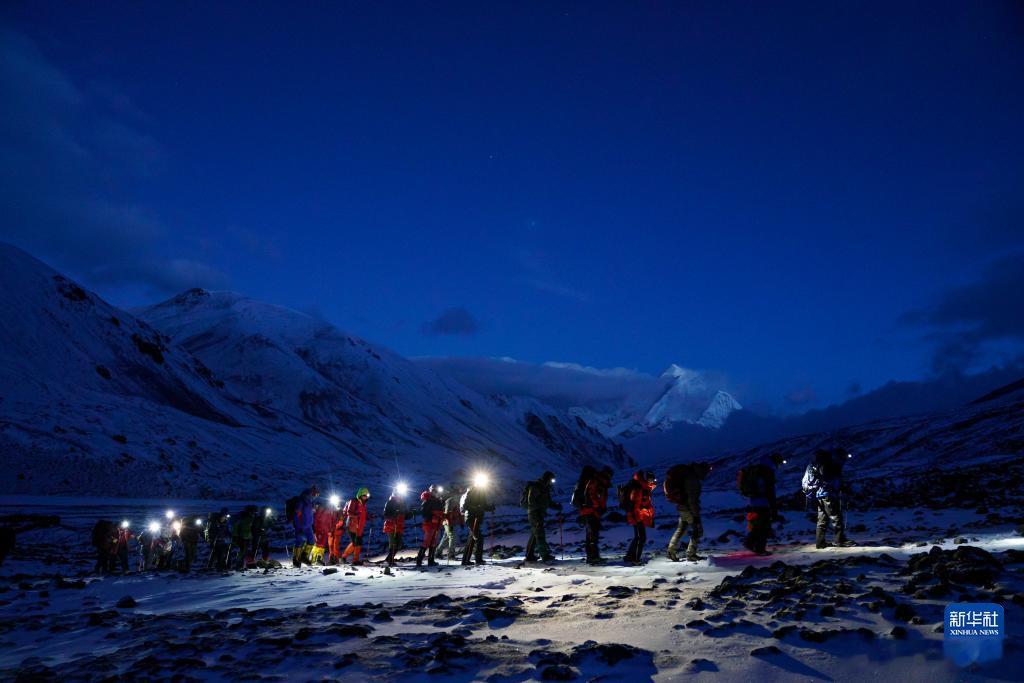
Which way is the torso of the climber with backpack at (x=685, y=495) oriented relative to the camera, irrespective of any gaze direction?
to the viewer's right

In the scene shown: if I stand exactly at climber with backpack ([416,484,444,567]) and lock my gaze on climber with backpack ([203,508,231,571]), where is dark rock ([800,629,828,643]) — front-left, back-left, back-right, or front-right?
back-left

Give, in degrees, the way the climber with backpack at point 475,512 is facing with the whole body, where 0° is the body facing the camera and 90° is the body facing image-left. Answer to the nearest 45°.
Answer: approximately 315°

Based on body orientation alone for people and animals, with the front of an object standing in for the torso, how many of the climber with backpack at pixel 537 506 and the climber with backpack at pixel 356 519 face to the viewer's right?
2

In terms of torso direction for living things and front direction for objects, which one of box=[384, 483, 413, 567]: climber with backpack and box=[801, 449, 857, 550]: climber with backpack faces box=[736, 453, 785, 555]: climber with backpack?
box=[384, 483, 413, 567]: climber with backpack

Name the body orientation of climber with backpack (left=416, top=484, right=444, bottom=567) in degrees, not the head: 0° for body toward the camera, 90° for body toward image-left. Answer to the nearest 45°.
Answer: approximately 270°

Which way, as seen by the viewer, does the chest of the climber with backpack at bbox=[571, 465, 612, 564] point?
to the viewer's right

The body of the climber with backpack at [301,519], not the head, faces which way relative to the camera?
to the viewer's right

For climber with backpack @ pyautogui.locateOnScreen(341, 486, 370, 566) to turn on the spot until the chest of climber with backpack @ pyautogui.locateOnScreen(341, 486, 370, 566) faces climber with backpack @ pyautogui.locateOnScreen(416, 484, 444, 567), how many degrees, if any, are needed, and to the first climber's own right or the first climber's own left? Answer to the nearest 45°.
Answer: approximately 45° to the first climber's own right

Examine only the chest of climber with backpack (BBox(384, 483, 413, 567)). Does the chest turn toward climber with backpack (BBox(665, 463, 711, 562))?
yes

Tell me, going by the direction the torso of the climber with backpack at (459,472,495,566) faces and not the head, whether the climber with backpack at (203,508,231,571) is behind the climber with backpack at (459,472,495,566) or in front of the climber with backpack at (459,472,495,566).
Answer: behind

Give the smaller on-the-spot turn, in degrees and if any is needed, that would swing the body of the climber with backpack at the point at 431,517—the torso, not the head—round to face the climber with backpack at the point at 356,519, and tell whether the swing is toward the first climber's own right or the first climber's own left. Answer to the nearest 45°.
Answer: approximately 135° to the first climber's own left

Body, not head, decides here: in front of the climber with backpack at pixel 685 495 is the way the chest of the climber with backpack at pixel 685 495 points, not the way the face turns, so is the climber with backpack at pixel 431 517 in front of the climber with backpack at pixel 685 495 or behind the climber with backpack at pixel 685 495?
behind

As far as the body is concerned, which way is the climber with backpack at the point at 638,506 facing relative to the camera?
to the viewer's right

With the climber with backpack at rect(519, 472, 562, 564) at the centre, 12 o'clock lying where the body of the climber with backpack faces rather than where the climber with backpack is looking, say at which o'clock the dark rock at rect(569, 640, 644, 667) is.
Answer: The dark rock is roughly at 3 o'clock from the climber with backpack.

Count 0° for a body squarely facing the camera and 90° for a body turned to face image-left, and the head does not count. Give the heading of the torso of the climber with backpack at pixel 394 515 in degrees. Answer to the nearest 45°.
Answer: approximately 315°

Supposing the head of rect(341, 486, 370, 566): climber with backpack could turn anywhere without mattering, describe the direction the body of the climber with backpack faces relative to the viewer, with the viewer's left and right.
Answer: facing to the right of the viewer

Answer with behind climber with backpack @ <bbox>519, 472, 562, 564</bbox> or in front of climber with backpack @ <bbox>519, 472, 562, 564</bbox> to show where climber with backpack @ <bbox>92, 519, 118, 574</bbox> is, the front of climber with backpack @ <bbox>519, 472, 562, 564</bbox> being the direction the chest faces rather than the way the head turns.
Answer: behind
